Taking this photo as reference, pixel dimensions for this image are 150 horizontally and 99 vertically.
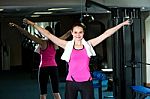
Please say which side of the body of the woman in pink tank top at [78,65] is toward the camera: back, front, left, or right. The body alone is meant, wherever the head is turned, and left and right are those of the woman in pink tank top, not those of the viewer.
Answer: front
